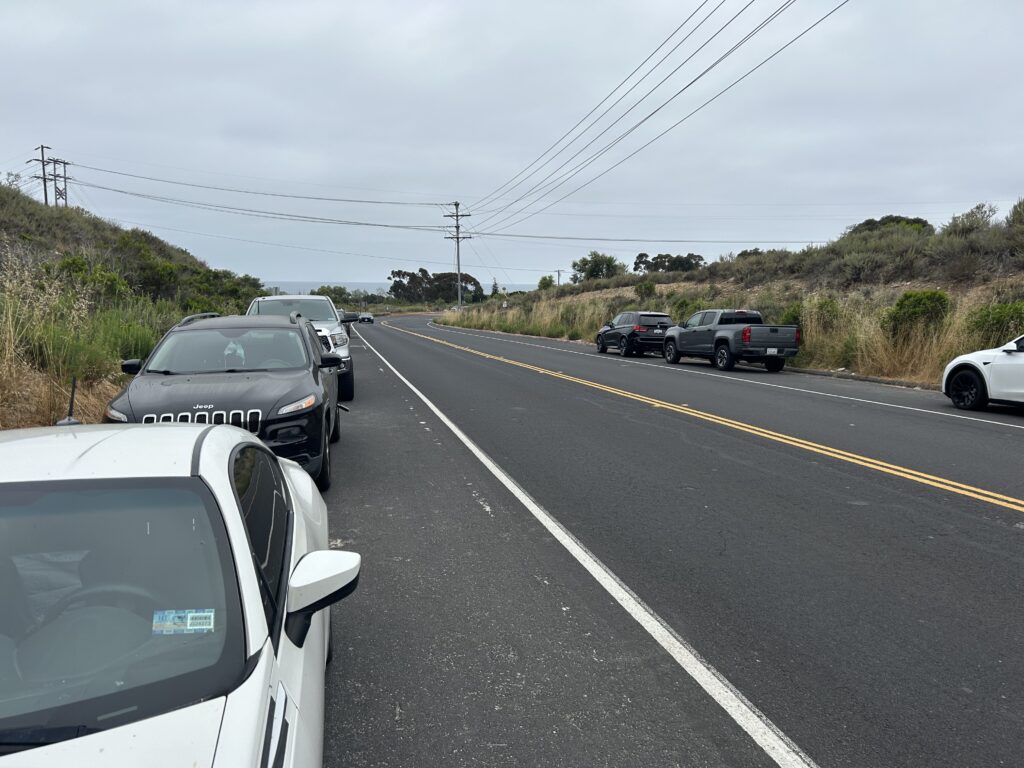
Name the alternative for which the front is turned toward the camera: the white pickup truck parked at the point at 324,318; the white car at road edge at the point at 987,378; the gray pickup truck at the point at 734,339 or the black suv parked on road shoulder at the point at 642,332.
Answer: the white pickup truck parked

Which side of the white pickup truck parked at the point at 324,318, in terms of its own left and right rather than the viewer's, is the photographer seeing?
front

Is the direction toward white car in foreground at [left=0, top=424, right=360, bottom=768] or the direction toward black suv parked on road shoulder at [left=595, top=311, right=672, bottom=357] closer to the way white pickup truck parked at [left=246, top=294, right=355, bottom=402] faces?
the white car in foreground

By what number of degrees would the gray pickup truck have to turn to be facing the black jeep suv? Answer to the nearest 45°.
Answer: approximately 135° to its left

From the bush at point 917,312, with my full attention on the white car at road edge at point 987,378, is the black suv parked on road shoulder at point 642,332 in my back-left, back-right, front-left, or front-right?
back-right

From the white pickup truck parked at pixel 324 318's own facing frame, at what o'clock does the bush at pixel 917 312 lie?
The bush is roughly at 9 o'clock from the white pickup truck parked.

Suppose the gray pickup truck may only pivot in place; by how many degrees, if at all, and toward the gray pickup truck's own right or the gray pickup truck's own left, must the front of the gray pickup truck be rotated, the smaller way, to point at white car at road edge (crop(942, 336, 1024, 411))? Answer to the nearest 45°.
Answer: approximately 180°

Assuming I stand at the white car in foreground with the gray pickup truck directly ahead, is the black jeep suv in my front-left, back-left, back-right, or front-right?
front-left

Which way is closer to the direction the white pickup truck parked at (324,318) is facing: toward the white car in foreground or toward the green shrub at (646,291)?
the white car in foreground

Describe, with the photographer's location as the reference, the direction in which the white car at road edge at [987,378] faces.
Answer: facing away from the viewer and to the left of the viewer

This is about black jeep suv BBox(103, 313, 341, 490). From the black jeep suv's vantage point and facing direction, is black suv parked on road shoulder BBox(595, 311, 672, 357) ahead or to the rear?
to the rear

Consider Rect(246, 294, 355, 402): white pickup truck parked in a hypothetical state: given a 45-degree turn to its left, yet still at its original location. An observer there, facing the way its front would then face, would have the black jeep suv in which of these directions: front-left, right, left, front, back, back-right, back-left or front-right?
front-right
